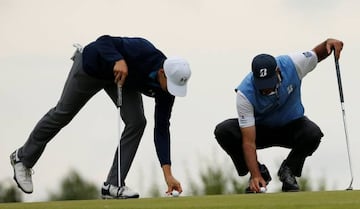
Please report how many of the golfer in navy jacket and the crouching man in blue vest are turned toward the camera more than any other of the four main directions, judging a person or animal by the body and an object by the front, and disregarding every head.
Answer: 1

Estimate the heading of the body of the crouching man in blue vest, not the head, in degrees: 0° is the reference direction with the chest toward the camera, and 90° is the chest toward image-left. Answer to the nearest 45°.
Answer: approximately 0°

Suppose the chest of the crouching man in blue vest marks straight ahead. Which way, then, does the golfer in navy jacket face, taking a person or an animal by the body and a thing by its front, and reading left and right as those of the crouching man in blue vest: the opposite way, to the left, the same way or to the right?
to the left

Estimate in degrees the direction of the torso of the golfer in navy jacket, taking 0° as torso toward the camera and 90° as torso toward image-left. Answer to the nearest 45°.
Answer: approximately 270°

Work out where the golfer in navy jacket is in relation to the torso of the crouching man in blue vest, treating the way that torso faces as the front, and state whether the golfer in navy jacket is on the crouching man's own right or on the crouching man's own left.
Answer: on the crouching man's own right

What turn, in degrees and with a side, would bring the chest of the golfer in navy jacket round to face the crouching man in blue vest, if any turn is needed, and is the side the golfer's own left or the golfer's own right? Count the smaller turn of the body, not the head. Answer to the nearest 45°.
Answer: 0° — they already face them
